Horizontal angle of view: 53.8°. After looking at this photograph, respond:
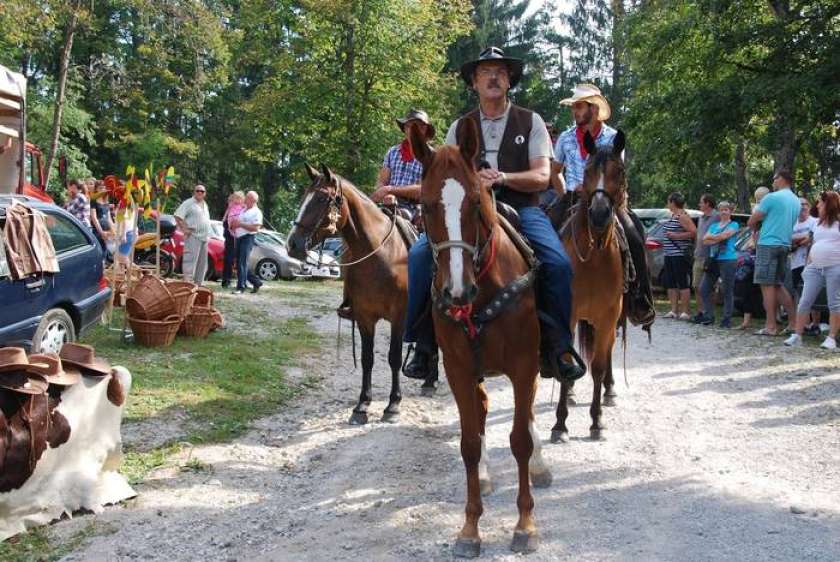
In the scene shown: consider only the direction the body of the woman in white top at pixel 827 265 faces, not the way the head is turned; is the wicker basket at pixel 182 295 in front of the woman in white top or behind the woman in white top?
in front

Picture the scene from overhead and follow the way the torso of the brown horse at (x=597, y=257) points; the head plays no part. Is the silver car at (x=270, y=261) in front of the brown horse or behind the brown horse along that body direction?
behind

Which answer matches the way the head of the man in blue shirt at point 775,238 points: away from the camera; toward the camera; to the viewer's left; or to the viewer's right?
to the viewer's left

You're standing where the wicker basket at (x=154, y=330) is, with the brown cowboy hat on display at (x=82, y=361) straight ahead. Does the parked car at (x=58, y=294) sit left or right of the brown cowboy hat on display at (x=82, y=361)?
right

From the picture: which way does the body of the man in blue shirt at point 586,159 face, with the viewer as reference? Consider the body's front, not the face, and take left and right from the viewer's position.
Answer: facing the viewer and to the left of the viewer

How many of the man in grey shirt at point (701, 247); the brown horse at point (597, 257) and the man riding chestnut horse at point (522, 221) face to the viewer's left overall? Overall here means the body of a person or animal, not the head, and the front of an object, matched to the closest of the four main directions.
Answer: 1

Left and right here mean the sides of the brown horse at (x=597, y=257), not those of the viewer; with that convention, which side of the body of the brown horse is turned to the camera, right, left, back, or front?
front

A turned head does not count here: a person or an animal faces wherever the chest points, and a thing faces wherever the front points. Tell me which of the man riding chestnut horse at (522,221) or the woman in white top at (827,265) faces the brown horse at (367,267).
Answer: the woman in white top

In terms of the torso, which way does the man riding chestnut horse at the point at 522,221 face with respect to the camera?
toward the camera

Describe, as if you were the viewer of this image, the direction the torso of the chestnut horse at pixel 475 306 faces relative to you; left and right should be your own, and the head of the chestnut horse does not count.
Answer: facing the viewer

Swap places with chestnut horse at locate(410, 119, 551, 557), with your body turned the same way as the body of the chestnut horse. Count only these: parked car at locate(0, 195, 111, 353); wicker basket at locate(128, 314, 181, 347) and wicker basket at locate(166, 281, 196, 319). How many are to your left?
0

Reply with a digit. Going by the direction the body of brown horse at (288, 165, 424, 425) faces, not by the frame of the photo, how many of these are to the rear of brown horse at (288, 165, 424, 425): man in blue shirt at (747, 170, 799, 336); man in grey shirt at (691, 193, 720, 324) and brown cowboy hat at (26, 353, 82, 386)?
2

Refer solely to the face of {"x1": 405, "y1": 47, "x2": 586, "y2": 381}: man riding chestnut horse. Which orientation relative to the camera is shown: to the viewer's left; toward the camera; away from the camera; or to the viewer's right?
toward the camera
